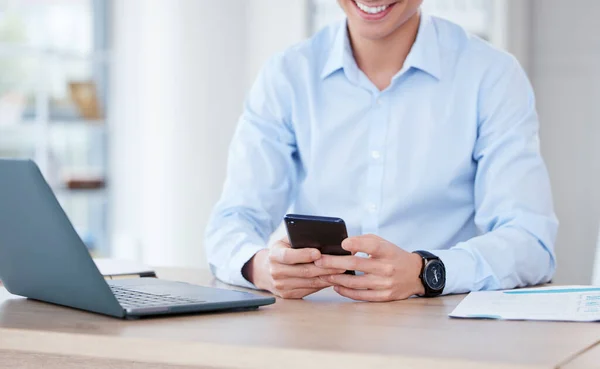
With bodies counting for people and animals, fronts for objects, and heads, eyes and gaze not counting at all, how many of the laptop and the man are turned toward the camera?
1

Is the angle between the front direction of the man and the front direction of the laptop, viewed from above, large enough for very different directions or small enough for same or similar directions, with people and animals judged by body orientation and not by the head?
very different directions

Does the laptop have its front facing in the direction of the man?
yes

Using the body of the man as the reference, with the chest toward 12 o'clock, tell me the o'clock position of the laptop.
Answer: The laptop is roughly at 1 o'clock from the man.

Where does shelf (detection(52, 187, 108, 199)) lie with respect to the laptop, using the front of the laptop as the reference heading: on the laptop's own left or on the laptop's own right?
on the laptop's own left

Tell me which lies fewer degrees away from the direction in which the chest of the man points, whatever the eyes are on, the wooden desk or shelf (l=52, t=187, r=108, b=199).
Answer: the wooden desk

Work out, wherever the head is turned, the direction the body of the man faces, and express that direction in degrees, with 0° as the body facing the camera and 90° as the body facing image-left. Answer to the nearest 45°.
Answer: approximately 0°

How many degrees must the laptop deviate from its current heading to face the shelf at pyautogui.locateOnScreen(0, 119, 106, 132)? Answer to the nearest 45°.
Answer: approximately 45° to its left

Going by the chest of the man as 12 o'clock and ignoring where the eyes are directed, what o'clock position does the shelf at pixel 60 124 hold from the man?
The shelf is roughly at 5 o'clock from the man.

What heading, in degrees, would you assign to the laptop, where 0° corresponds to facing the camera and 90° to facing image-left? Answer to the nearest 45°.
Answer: approximately 225°

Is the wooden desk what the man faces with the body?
yes
